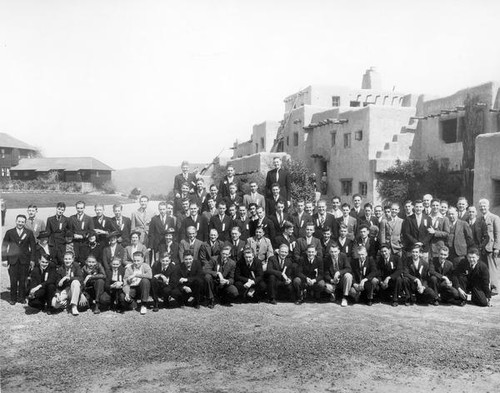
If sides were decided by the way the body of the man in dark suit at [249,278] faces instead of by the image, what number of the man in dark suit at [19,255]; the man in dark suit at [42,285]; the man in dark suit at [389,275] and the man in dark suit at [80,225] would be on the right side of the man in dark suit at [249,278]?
3

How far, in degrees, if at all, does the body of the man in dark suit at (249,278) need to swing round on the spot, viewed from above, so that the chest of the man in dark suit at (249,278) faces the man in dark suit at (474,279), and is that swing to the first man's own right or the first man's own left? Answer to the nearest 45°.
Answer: approximately 90° to the first man's own left

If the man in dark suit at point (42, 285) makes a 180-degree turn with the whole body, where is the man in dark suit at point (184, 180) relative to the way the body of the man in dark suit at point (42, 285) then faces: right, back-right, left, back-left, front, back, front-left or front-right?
front-right

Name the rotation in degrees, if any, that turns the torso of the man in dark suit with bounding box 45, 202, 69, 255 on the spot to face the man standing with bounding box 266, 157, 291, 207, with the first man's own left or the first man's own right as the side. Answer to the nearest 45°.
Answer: approximately 90° to the first man's own left
